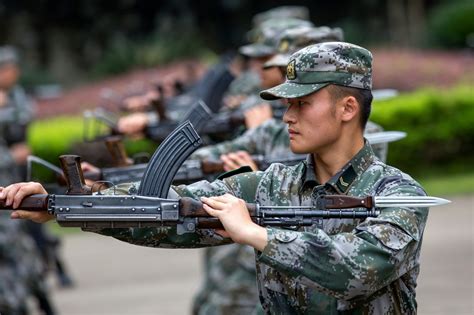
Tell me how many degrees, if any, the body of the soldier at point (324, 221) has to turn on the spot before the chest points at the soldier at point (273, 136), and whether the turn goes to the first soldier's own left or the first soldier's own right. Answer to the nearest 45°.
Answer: approximately 135° to the first soldier's own right

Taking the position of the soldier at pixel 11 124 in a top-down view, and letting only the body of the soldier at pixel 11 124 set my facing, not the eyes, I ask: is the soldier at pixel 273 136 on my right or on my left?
on my left

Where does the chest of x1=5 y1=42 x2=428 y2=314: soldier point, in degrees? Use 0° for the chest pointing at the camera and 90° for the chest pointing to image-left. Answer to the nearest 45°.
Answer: approximately 45°

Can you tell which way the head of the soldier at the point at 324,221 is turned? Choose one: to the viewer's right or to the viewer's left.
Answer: to the viewer's left

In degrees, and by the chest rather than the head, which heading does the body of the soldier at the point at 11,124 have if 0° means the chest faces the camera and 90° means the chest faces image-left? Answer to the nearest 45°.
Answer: approximately 45°
